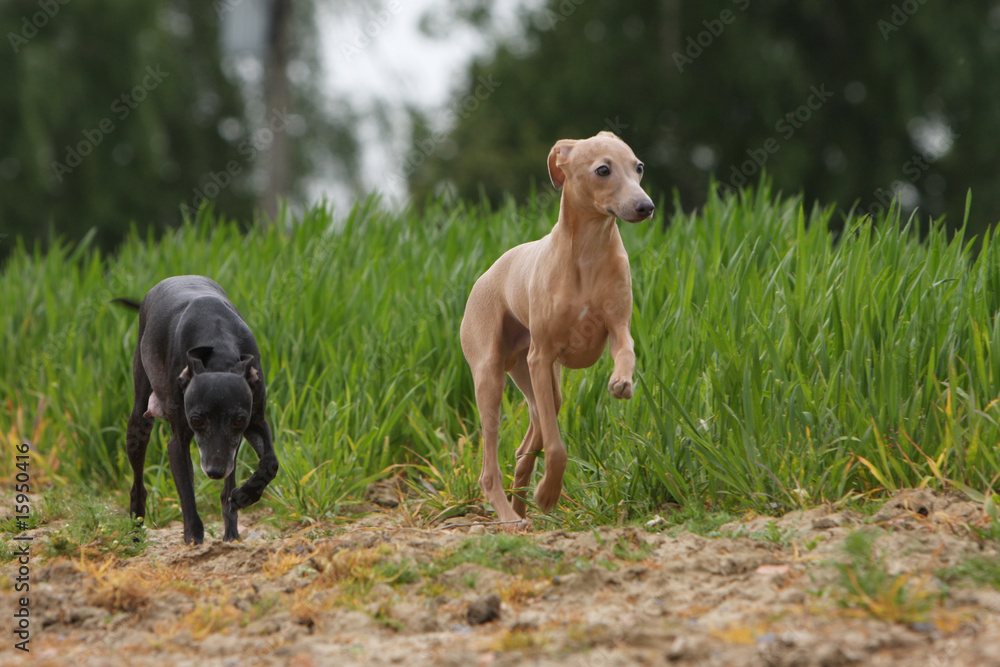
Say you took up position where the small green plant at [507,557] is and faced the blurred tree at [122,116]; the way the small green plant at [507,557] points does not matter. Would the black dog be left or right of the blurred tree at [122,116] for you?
left

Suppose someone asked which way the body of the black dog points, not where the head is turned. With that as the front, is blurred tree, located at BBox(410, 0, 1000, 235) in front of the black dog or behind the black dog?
behind

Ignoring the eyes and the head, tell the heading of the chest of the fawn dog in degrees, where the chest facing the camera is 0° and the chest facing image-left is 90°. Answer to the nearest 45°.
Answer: approximately 315°

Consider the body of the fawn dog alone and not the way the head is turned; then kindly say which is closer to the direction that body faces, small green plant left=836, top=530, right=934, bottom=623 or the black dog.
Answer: the small green plant

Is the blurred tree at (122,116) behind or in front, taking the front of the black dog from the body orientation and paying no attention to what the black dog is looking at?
behind

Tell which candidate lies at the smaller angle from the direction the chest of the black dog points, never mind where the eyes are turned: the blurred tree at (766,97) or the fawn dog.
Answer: the fawn dog

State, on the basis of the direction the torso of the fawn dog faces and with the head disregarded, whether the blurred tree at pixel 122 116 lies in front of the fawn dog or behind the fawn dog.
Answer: behind

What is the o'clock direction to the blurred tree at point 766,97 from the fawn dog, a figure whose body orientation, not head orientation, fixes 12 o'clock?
The blurred tree is roughly at 8 o'clock from the fawn dog.

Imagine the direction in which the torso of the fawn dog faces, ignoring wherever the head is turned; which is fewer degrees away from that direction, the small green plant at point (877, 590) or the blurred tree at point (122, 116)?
the small green plant

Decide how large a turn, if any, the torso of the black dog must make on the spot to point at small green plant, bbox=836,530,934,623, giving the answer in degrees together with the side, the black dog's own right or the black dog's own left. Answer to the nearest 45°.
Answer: approximately 45° to the black dog's own left
